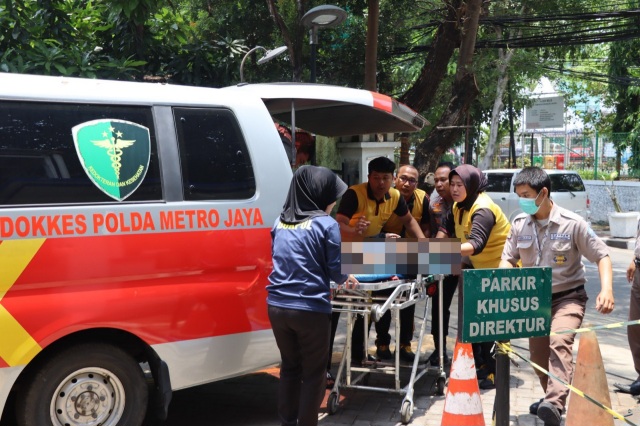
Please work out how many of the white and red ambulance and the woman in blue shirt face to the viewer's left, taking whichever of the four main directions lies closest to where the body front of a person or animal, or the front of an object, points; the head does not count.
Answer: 1

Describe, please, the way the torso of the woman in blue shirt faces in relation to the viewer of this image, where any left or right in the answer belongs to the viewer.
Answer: facing away from the viewer and to the right of the viewer

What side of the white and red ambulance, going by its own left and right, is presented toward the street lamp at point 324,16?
right

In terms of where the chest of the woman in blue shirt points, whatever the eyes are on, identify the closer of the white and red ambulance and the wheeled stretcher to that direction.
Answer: the wheeled stretcher

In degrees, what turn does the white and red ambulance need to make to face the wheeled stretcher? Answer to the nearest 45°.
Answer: approximately 180°

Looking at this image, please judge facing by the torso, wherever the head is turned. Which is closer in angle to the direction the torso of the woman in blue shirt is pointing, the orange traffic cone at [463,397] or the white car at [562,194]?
the white car

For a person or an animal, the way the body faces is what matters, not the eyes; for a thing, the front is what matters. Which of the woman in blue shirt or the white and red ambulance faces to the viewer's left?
the white and red ambulance

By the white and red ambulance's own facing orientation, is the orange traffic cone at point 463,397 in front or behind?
behind

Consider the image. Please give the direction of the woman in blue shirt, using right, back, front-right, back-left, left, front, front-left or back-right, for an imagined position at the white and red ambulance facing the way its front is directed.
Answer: back

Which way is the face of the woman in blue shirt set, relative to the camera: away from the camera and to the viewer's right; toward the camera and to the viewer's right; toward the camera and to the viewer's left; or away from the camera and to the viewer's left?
away from the camera and to the viewer's right

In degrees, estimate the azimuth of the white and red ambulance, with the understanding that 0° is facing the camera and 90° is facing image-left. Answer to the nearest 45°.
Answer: approximately 90°
